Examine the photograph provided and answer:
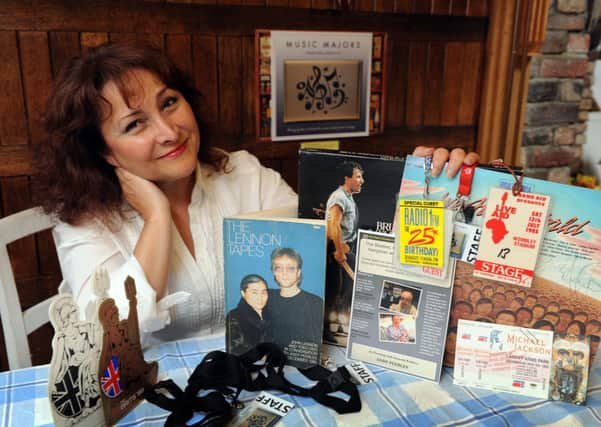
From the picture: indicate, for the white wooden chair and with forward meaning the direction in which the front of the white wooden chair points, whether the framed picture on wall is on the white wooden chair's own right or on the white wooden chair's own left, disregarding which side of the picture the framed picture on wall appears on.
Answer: on the white wooden chair's own left

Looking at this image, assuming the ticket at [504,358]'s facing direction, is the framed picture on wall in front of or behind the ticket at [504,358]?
behind

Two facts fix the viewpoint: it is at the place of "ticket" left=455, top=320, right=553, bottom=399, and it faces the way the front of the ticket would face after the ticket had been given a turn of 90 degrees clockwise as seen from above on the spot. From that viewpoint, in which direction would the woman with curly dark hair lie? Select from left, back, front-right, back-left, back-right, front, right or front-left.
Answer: front

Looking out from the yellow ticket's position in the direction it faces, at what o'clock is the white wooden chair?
The white wooden chair is roughly at 3 o'clock from the yellow ticket.

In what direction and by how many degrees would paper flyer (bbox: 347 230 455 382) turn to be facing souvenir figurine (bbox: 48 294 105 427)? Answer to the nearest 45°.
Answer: approximately 45° to its right

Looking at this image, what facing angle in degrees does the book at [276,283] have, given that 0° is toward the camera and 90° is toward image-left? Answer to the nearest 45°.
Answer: approximately 0°

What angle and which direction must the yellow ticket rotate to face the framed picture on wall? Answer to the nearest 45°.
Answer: approximately 180°
